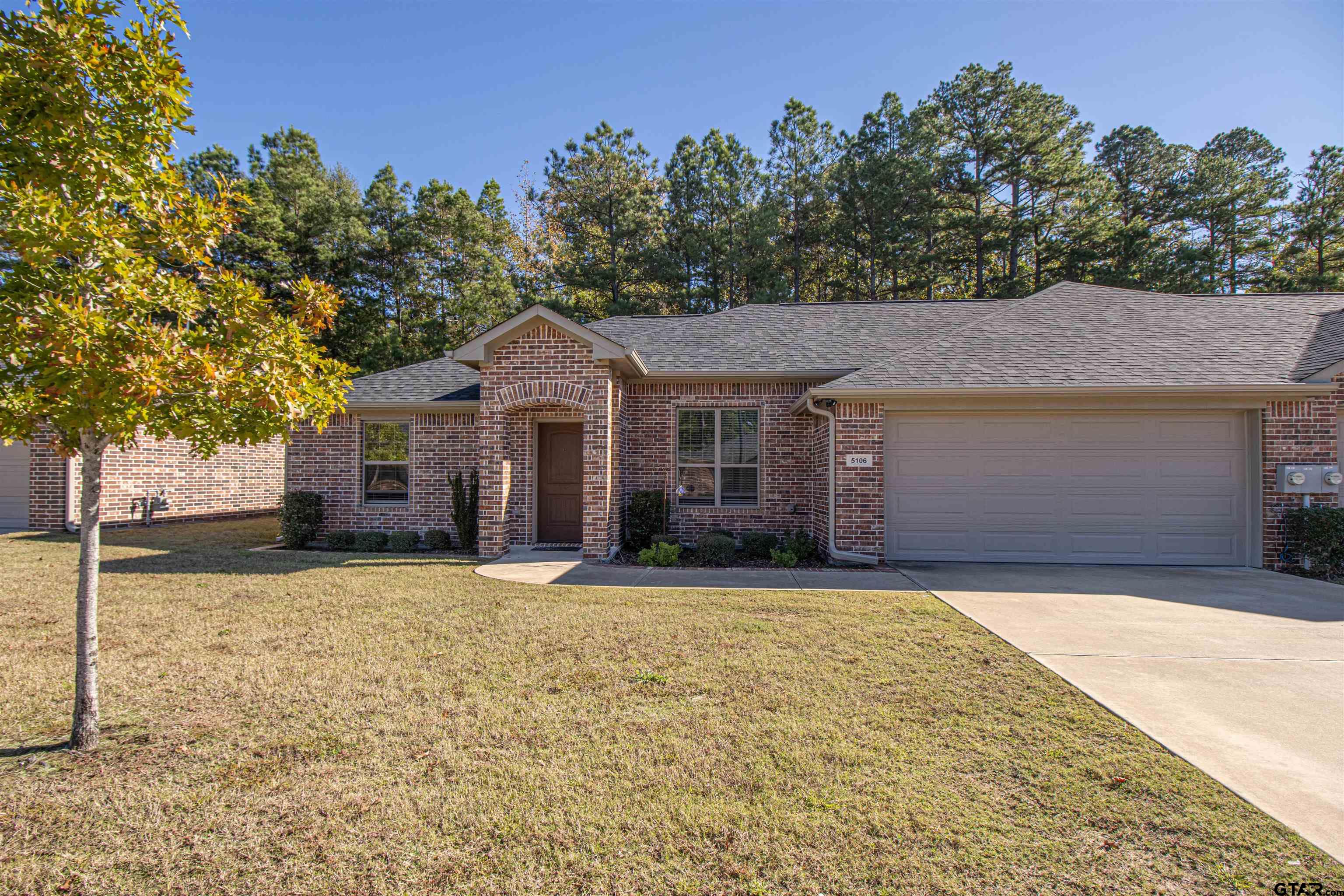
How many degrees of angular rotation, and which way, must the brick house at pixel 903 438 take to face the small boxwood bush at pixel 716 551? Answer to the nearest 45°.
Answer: approximately 90° to its right

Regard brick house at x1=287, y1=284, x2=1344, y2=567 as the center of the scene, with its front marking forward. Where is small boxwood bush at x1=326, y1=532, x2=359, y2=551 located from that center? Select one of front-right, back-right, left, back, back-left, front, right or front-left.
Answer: right

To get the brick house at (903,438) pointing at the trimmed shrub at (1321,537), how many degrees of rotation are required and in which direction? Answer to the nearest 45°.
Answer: approximately 90° to its left

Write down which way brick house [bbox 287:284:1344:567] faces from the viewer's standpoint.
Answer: facing the viewer

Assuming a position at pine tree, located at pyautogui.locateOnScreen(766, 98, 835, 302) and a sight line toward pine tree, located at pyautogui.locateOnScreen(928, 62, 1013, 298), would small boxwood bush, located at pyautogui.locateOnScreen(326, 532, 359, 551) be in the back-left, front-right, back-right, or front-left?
back-right

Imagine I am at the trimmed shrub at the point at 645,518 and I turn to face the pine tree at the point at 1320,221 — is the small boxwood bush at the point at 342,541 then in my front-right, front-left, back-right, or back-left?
back-left

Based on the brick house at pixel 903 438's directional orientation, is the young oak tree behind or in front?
in front

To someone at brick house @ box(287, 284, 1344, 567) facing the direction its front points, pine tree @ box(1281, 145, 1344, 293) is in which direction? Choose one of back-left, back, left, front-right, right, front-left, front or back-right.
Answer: back-left

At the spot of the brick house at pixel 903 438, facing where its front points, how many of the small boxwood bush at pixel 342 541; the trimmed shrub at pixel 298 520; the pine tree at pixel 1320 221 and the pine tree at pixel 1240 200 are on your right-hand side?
2

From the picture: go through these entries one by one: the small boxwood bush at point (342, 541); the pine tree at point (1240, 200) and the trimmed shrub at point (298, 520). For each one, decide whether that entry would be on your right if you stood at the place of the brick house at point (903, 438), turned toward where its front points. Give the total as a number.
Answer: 2

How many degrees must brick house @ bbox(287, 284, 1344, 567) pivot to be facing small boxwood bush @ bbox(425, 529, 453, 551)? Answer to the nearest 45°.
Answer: approximately 90° to its right

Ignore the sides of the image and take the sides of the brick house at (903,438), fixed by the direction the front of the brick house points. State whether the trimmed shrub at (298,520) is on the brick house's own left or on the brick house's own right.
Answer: on the brick house's own right
